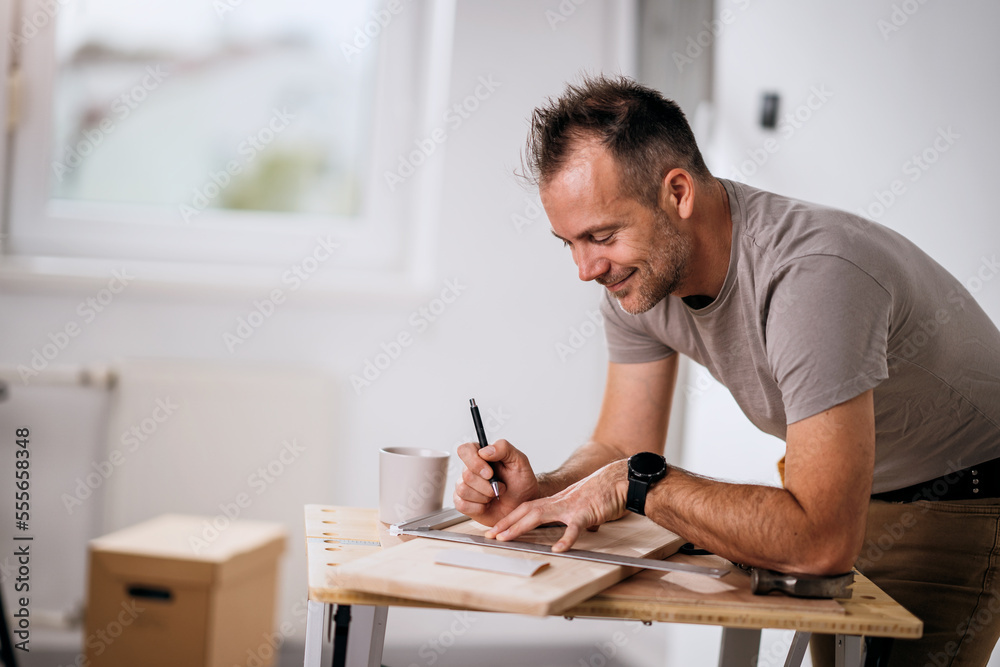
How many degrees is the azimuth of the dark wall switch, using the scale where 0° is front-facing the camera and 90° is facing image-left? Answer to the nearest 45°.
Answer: approximately 45°

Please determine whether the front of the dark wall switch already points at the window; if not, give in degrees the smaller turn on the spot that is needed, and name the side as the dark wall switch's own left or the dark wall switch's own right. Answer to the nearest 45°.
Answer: approximately 45° to the dark wall switch's own right

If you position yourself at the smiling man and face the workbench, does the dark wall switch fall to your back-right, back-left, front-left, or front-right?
back-right
